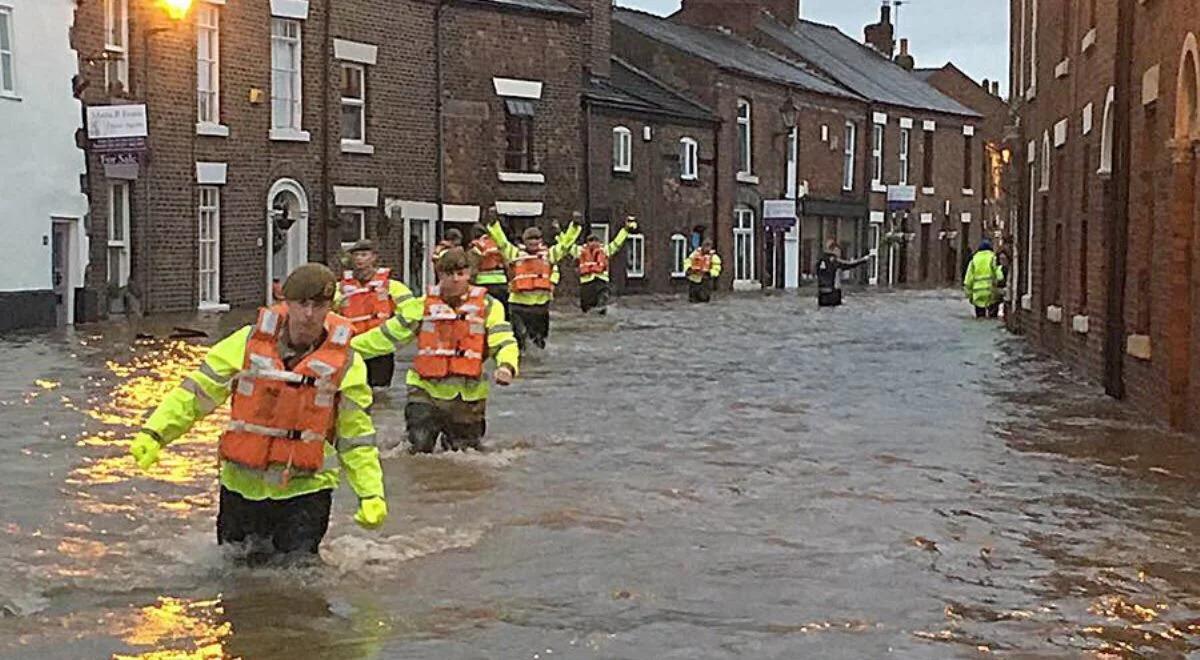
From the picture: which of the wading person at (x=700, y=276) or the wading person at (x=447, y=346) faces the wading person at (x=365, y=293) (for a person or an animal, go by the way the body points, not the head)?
the wading person at (x=700, y=276)

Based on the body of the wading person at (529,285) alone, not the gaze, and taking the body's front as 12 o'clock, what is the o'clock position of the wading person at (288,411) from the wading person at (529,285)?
the wading person at (288,411) is roughly at 12 o'clock from the wading person at (529,285).

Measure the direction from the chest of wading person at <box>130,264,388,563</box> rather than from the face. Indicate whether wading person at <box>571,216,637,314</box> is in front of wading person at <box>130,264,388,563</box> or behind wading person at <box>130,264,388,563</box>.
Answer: behind

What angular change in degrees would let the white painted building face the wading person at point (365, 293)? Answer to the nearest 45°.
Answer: approximately 45° to its right

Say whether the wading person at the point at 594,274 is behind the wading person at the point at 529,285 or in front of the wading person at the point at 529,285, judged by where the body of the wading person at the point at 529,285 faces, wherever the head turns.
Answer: behind

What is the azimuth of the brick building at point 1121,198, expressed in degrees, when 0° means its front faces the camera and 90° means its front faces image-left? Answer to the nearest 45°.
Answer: approximately 90°

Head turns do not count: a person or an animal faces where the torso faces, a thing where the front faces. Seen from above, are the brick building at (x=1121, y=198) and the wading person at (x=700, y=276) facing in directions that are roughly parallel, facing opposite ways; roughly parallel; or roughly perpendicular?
roughly perpendicular

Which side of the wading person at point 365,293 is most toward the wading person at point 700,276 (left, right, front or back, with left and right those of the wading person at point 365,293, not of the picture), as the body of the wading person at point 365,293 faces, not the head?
back

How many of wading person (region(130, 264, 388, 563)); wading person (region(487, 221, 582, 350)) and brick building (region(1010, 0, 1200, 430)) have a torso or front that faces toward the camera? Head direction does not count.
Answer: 2

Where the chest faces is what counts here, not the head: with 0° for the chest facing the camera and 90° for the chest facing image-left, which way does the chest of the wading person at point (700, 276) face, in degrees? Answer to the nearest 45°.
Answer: approximately 0°

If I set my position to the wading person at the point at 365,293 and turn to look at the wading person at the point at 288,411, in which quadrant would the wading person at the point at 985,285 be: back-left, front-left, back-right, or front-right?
back-left
